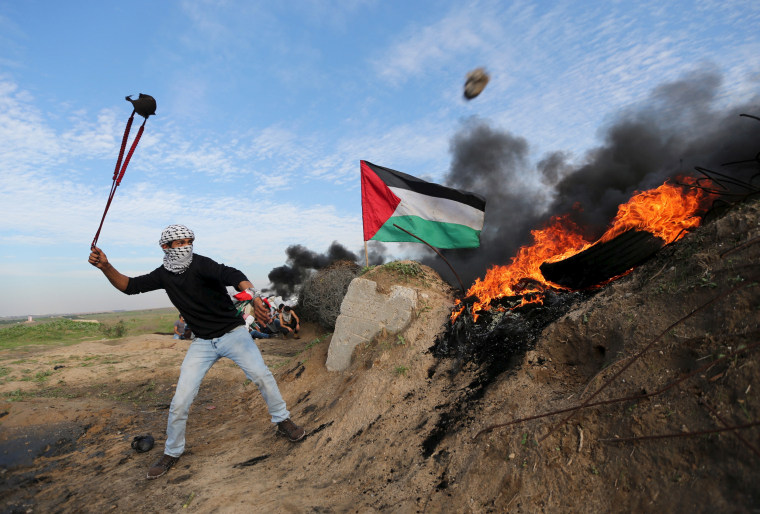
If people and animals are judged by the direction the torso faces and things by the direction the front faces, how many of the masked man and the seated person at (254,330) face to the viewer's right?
1

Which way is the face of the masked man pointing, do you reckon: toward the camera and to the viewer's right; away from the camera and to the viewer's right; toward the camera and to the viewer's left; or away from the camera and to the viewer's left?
toward the camera and to the viewer's right

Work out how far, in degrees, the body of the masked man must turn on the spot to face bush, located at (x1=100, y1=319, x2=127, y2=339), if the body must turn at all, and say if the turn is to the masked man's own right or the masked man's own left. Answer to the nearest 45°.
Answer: approximately 180°

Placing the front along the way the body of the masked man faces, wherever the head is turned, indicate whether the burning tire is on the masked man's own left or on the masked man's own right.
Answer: on the masked man's own left

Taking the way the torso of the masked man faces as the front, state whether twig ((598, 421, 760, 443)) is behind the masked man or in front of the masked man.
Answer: in front

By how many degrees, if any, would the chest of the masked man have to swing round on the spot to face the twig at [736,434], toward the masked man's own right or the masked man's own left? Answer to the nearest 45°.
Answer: approximately 45° to the masked man's own left

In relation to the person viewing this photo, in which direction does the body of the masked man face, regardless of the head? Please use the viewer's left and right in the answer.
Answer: facing the viewer

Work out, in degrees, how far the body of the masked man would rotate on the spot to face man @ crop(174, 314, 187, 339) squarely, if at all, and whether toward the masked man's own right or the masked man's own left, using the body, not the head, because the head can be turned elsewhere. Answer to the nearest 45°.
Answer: approximately 180°
